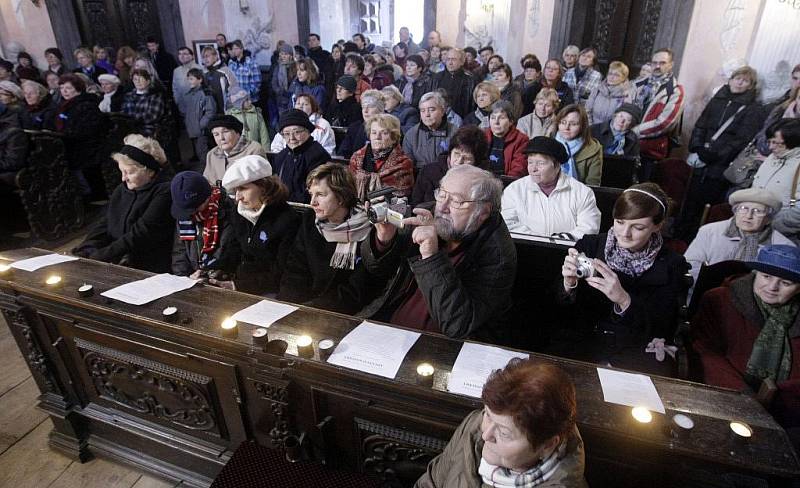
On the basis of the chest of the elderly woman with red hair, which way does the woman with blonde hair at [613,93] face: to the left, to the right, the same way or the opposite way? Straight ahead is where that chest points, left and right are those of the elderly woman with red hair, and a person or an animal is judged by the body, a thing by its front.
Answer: the same way

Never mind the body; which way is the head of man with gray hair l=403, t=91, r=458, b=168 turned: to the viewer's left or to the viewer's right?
to the viewer's left

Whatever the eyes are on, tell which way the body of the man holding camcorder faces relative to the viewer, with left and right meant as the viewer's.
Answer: facing the viewer and to the left of the viewer

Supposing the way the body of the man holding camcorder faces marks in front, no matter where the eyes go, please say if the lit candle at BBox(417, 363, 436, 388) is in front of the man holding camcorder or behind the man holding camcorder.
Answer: in front

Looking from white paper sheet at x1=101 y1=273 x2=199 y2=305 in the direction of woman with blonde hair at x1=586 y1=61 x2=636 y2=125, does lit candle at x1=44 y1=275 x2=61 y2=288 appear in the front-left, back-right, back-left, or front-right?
back-left

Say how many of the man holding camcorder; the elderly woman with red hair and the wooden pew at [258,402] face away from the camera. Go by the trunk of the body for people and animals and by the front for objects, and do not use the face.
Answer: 0

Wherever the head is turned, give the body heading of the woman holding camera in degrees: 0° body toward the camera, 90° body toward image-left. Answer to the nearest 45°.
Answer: approximately 45°

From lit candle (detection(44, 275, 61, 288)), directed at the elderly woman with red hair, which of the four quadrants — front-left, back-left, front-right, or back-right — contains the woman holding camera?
front-left

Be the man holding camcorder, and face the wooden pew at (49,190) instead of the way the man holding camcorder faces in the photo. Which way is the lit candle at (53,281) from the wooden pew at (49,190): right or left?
left

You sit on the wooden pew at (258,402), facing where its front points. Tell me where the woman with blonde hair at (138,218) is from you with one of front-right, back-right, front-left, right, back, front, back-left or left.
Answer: right

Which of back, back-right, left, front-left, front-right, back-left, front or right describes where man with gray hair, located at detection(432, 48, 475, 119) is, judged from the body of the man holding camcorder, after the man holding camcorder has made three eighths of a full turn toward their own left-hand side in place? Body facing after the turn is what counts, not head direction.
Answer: left

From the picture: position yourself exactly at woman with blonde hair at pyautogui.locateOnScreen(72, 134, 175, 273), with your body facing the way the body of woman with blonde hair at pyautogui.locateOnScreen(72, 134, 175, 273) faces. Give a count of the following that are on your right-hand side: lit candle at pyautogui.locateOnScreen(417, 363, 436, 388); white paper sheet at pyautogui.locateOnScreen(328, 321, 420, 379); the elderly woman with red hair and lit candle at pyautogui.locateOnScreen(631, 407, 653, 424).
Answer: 0

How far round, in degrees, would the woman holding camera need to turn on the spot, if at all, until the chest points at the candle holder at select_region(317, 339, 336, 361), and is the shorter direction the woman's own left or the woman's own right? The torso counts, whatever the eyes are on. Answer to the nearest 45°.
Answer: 0° — they already face it

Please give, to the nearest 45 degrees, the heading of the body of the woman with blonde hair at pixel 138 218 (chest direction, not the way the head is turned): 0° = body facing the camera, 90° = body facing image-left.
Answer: approximately 45°

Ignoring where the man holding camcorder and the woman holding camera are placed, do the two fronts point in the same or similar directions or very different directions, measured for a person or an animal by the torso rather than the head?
same or similar directions

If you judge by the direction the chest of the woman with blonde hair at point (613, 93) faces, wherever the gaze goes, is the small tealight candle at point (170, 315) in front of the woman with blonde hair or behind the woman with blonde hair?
in front

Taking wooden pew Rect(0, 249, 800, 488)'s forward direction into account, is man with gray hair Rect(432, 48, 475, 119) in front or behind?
behind

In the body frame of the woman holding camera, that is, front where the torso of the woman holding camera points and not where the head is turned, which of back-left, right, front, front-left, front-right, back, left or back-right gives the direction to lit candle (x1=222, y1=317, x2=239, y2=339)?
front

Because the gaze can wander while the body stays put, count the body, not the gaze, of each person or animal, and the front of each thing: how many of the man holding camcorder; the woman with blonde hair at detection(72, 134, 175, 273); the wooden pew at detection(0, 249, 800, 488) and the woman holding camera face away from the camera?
0

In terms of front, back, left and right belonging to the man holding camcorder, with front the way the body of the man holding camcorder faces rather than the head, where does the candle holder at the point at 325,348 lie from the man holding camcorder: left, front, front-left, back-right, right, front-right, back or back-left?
front
